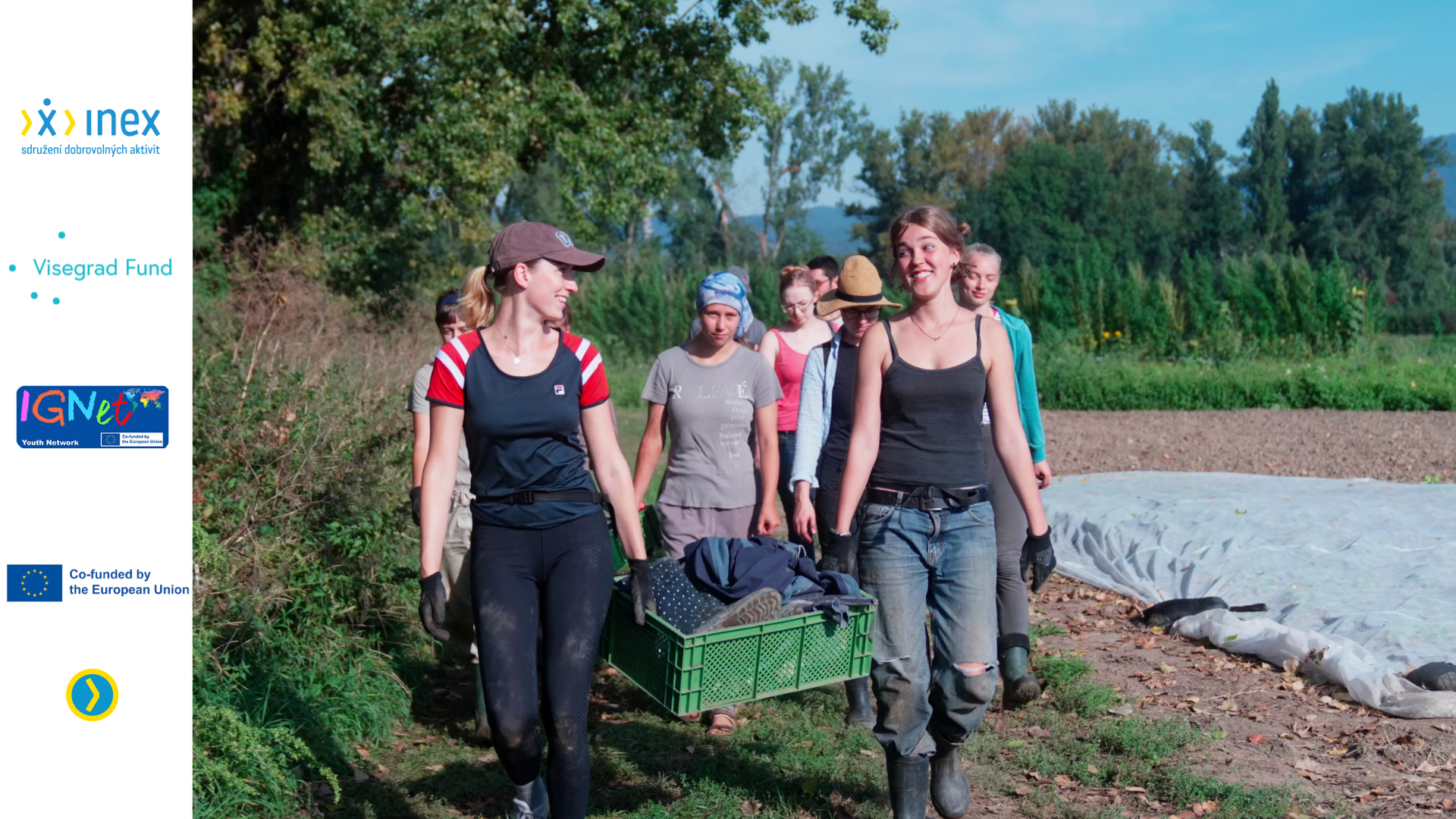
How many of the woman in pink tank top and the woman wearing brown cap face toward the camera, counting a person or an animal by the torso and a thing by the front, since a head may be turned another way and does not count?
2

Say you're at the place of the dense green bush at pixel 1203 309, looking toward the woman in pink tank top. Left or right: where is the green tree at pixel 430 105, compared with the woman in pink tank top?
right

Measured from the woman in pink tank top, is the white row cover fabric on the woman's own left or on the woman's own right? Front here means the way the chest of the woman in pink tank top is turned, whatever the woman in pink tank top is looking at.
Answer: on the woman's own left

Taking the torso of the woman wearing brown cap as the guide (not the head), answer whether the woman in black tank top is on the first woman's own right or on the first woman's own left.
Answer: on the first woman's own left

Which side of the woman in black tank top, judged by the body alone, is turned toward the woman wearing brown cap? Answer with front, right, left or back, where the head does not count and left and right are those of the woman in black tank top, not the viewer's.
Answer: right
